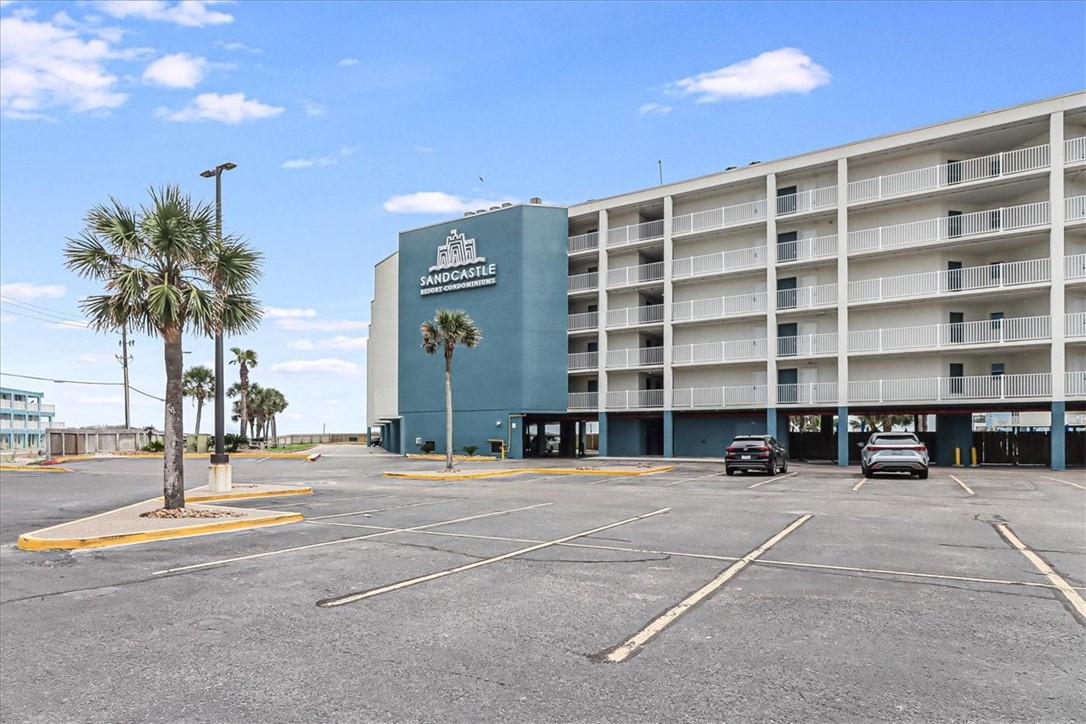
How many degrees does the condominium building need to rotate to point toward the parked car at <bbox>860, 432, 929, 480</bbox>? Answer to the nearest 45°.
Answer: approximately 45° to its left

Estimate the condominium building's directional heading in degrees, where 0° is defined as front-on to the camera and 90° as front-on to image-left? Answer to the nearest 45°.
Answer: approximately 45°
